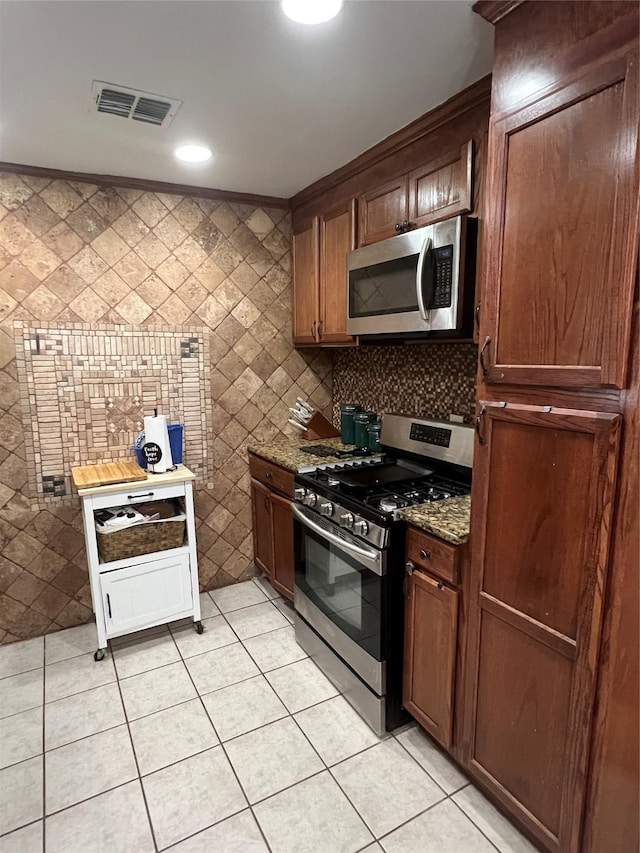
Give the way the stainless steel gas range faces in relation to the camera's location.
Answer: facing the viewer and to the left of the viewer

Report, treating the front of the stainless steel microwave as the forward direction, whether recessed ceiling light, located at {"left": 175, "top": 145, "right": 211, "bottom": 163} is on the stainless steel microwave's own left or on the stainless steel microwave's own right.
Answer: on the stainless steel microwave's own right

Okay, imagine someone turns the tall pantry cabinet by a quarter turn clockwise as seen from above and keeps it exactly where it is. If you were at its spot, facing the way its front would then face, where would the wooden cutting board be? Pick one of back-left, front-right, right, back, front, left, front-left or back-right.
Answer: front-left

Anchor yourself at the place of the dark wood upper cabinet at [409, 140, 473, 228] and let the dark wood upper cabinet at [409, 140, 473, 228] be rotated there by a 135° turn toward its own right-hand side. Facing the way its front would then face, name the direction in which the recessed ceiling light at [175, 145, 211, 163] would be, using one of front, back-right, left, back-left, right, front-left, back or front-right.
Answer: left

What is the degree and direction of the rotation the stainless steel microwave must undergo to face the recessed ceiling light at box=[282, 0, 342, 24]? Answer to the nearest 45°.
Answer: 0° — it already faces it

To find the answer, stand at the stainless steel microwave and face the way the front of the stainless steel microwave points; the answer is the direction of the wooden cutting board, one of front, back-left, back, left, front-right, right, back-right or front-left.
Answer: front-right

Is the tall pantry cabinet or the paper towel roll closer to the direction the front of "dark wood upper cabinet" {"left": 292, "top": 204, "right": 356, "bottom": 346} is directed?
the paper towel roll

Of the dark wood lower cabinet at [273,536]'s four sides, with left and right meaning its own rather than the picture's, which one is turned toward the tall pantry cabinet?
left

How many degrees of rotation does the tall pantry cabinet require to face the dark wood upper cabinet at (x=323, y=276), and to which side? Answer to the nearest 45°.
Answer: approximately 90° to its right

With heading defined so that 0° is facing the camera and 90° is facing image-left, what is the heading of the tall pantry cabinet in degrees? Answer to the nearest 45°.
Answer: approximately 45°

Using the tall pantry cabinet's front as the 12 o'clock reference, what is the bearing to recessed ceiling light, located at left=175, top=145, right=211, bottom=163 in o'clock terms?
The recessed ceiling light is roughly at 2 o'clock from the tall pantry cabinet.
